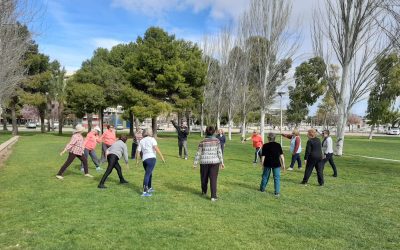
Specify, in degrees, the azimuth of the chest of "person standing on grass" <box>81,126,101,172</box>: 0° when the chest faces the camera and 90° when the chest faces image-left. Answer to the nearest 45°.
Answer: approximately 270°

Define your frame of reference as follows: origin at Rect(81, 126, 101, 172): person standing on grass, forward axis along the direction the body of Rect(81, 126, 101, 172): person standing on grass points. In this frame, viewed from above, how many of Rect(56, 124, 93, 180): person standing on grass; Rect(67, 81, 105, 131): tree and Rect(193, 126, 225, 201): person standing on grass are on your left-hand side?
1

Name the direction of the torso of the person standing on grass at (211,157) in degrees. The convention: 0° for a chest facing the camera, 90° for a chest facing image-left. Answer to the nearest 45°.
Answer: approximately 180°

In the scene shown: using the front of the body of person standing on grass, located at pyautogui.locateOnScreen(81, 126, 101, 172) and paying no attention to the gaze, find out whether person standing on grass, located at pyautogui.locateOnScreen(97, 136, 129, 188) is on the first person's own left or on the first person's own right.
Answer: on the first person's own right

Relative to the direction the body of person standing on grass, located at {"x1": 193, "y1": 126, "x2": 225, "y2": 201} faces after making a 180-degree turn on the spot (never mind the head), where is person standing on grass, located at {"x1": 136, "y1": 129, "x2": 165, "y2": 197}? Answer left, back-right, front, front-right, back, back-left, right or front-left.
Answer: right

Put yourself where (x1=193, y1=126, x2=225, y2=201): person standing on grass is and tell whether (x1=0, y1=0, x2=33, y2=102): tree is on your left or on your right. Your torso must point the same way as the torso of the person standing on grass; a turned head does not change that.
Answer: on your left

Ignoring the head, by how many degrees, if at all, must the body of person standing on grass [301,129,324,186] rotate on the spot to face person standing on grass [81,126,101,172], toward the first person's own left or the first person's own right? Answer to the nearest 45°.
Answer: approximately 45° to the first person's own left

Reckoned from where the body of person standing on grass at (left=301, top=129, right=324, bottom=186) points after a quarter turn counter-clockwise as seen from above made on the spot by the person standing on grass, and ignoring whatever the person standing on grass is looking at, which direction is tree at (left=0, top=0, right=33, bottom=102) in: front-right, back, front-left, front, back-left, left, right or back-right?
front-right

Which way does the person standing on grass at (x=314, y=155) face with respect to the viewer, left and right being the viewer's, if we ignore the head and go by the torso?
facing away from the viewer and to the left of the viewer

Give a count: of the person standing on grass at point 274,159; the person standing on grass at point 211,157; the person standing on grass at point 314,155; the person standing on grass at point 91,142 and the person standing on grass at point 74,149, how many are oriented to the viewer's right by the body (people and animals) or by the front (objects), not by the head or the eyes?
2

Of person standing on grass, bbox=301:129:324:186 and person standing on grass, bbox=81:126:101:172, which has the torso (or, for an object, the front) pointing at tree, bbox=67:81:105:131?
person standing on grass, bbox=301:129:324:186

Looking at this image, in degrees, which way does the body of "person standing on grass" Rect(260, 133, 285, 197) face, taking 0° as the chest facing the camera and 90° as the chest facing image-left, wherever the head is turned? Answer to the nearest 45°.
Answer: approximately 180°

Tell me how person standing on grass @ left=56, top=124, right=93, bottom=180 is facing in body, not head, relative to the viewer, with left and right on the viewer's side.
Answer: facing to the right of the viewer
